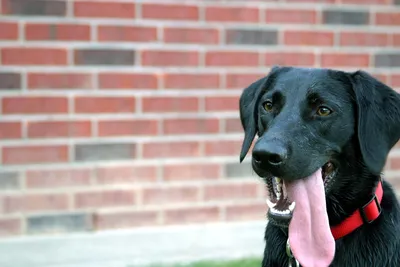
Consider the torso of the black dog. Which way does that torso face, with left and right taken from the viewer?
facing the viewer and to the left of the viewer
